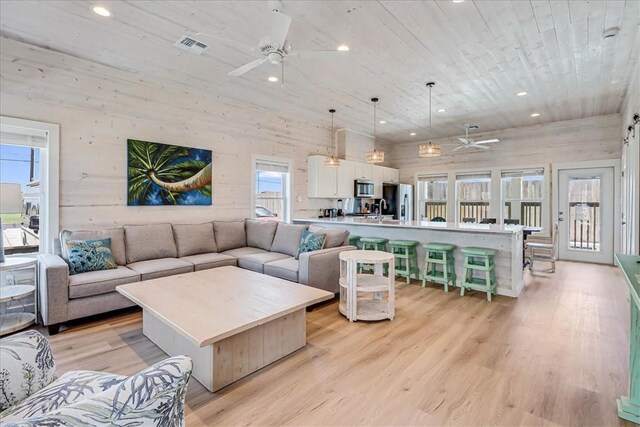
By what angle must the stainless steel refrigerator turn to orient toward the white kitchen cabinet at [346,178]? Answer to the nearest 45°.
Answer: approximately 90° to its right

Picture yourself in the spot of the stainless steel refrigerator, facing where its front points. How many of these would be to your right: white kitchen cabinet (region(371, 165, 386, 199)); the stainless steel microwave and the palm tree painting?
3

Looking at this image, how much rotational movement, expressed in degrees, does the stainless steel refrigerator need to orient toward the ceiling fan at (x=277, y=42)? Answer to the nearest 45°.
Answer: approximately 45° to its right

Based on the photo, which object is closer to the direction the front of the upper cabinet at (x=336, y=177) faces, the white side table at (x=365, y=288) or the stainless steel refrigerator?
the white side table

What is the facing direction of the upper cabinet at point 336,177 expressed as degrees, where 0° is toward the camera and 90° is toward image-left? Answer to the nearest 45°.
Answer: approximately 315°

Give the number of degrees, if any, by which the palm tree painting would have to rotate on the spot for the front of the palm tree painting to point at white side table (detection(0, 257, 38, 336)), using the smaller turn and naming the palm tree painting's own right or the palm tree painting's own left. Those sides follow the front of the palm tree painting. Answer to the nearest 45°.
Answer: approximately 90° to the palm tree painting's own right

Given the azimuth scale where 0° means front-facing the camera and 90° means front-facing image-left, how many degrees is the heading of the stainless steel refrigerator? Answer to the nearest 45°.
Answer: approximately 315°

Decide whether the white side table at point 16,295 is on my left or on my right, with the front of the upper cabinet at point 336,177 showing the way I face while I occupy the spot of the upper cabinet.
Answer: on my right

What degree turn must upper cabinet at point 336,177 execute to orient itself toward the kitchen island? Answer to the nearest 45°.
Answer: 0° — it already faces it

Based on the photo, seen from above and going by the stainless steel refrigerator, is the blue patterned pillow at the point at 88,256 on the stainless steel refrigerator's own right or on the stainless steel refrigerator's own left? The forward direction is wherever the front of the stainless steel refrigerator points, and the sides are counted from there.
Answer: on the stainless steel refrigerator's own right

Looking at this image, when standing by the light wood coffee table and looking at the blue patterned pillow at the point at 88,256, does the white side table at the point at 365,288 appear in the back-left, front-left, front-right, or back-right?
back-right
